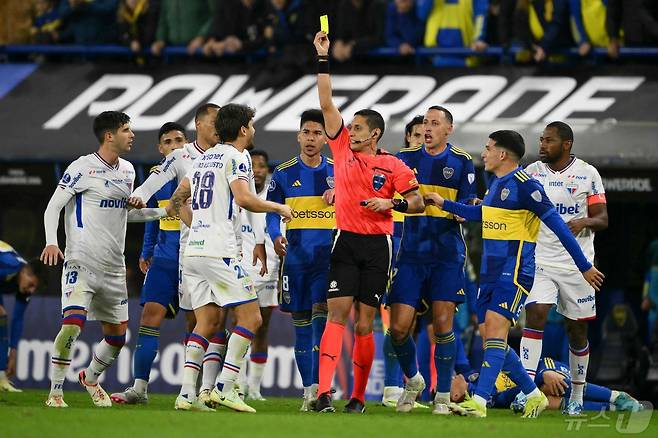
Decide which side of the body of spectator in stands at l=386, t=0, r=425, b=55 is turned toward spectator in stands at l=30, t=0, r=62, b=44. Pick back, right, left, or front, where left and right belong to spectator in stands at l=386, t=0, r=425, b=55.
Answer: right

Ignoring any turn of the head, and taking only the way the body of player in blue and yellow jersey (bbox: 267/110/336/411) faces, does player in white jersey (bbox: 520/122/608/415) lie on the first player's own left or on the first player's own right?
on the first player's own left

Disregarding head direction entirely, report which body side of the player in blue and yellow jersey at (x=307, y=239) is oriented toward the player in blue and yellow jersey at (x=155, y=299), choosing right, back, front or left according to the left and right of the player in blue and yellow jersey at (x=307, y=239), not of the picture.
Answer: right

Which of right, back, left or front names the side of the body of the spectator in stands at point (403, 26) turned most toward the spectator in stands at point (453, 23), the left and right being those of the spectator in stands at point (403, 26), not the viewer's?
left

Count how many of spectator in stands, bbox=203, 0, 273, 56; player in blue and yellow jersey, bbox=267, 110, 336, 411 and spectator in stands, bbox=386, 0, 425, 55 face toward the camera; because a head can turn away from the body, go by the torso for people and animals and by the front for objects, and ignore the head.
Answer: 3

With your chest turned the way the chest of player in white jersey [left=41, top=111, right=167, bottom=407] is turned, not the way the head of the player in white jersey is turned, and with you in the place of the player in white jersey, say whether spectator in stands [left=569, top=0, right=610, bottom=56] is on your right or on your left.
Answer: on your left

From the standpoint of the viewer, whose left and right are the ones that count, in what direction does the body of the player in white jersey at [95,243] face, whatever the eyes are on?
facing the viewer and to the right of the viewer

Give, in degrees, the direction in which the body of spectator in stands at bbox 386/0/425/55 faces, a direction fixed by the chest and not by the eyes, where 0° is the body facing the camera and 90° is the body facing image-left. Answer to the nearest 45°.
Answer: approximately 0°
